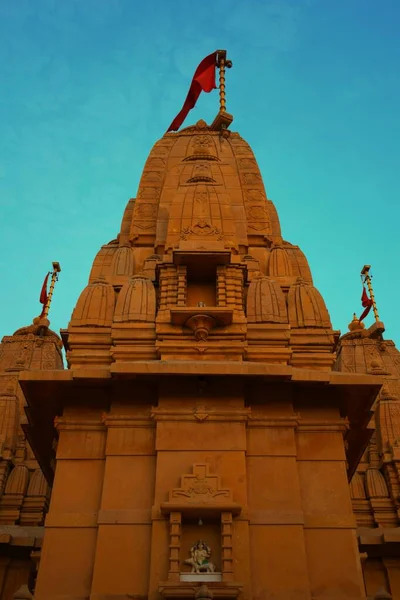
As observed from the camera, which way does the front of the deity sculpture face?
facing the viewer

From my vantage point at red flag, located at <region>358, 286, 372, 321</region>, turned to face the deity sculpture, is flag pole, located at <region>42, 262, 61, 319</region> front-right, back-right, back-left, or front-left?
front-right
